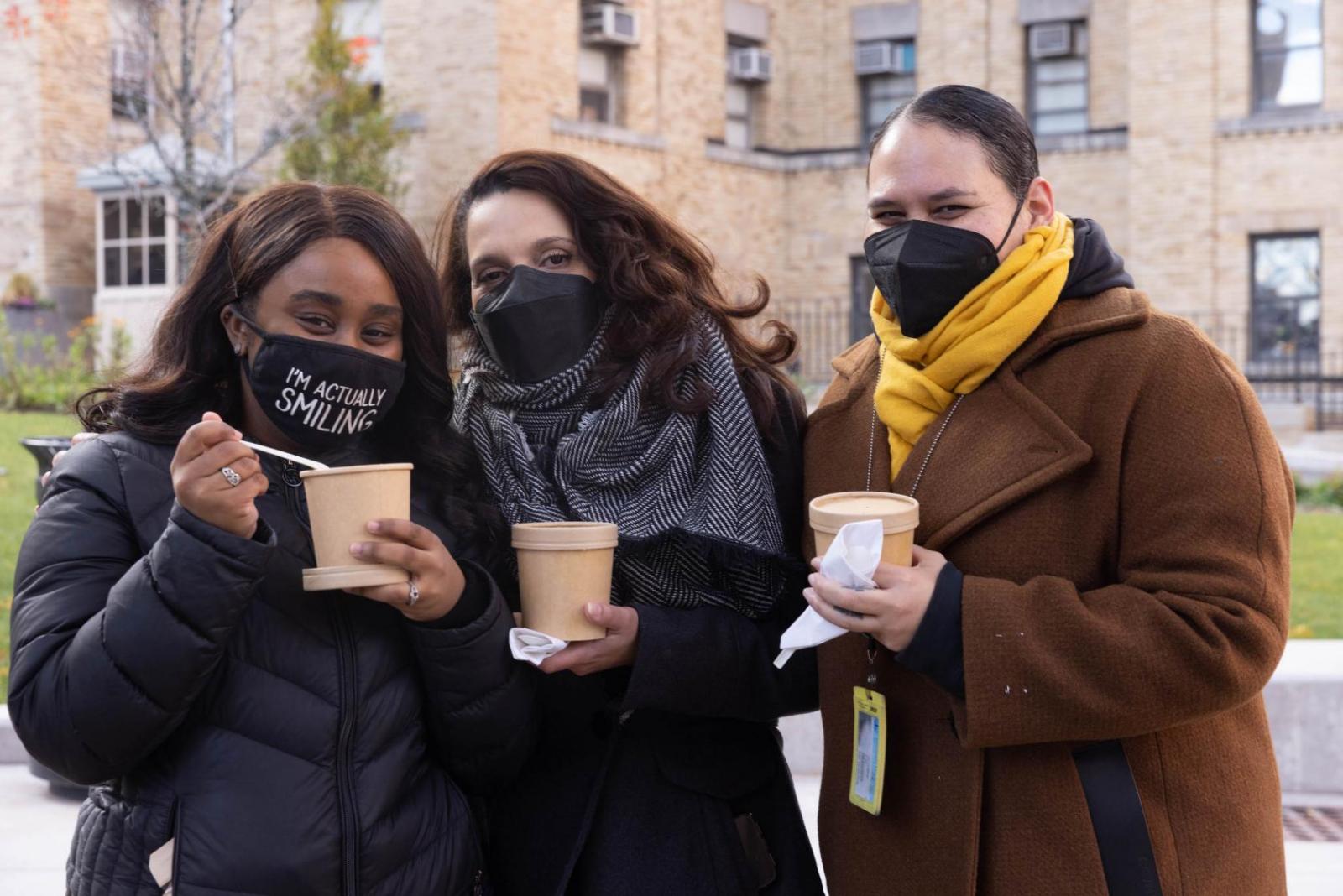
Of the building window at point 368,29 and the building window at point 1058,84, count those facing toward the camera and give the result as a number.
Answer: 2

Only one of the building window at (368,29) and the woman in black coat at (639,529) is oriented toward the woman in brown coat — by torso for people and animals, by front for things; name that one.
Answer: the building window

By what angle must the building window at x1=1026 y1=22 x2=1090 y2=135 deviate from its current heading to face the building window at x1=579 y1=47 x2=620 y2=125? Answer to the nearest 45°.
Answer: approximately 45° to its right

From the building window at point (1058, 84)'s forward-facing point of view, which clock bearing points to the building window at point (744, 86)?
the building window at point (744, 86) is roughly at 3 o'clock from the building window at point (1058, 84).

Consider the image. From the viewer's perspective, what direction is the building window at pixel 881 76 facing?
toward the camera

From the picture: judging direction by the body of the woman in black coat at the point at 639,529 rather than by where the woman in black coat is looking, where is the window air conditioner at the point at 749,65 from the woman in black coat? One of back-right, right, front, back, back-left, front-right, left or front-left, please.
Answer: back-right

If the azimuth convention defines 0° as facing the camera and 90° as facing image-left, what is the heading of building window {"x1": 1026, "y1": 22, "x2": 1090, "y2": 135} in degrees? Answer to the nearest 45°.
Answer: approximately 0°

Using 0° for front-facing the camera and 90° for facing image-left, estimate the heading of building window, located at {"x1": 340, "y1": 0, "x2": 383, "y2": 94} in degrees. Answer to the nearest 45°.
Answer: approximately 0°

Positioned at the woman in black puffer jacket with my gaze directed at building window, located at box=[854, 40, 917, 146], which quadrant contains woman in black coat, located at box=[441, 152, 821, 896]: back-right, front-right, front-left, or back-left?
front-right

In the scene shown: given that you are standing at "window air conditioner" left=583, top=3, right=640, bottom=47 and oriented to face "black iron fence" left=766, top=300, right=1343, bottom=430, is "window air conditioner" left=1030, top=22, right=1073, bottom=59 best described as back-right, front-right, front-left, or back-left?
front-left

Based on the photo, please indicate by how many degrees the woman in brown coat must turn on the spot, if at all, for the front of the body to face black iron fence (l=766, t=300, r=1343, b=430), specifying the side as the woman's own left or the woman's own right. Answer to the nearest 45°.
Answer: approximately 135° to the woman's own right

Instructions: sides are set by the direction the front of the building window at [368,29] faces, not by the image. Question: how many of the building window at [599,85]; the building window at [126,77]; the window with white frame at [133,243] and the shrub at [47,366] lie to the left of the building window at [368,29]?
1
